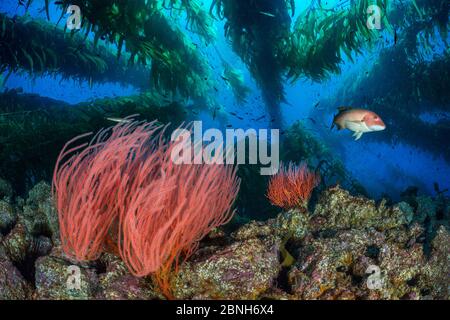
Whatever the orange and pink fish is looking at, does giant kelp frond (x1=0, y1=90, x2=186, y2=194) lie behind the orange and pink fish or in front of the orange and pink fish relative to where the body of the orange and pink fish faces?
behind

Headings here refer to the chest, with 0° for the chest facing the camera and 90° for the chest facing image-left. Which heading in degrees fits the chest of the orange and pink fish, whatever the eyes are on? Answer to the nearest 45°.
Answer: approximately 270°

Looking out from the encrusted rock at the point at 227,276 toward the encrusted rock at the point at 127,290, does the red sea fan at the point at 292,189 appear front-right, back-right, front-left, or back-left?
back-right

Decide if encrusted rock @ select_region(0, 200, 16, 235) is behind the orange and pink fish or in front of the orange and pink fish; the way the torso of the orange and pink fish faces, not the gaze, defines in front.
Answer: behind

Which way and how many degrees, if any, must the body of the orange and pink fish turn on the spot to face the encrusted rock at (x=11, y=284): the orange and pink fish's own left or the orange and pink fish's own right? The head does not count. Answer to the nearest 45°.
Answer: approximately 135° to the orange and pink fish's own right

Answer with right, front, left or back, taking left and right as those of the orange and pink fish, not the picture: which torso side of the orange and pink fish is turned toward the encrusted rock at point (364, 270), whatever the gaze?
right

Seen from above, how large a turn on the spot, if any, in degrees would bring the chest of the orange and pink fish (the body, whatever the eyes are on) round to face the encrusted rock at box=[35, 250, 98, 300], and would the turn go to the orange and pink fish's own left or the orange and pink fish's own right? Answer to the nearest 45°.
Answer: approximately 135° to the orange and pink fish's own right

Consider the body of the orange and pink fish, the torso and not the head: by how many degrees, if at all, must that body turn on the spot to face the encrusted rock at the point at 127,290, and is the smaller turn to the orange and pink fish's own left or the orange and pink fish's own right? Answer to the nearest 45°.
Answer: approximately 135° to the orange and pink fish's own right
